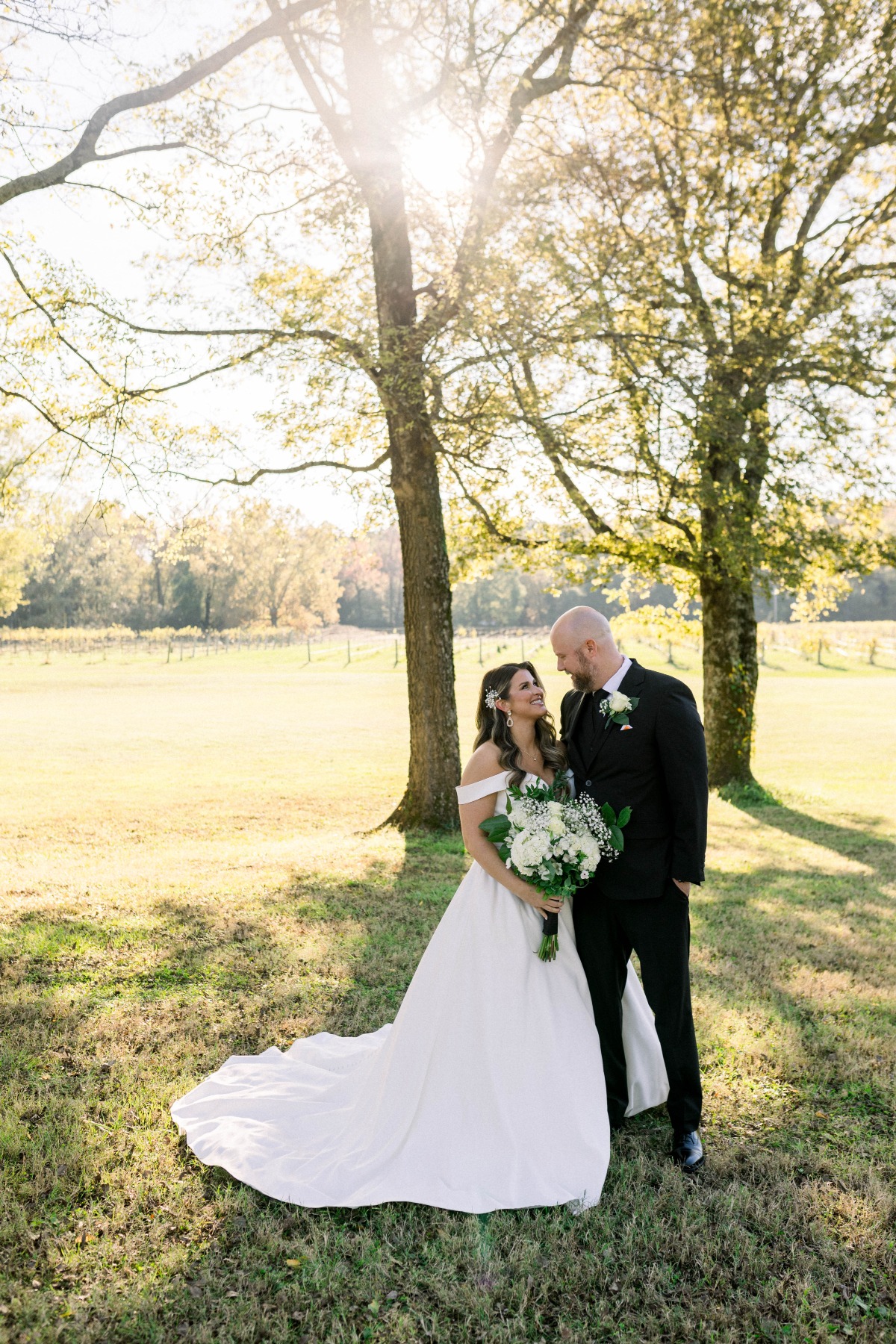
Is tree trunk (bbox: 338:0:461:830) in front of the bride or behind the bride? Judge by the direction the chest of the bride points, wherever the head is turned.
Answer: behind

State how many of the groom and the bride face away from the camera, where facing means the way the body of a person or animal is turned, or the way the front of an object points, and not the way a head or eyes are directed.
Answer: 0

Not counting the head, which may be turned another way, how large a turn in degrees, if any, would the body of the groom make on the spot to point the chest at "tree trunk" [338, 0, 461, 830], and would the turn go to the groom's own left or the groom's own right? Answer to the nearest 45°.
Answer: approximately 135° to the groom's own right

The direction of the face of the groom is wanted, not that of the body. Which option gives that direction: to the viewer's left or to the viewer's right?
to the viewer's left

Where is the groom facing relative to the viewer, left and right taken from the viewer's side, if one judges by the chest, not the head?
facing the viewer and to the left of the viewer

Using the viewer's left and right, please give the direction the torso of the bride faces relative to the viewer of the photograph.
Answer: facing the viewer and to the right of the viewer
